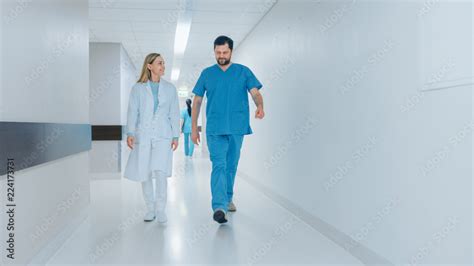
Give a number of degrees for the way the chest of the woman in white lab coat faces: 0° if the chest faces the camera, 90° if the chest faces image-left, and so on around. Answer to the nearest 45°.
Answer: approximately 0°

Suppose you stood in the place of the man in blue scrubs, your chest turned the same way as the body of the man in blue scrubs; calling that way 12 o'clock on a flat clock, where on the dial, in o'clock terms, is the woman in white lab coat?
The woman in white lab coat is roughly at 3 o'clock from the man in blue scrubs.

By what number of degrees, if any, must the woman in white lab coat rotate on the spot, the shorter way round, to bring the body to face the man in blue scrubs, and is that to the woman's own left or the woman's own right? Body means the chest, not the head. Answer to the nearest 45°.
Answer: approximately 90° to the woman's own left

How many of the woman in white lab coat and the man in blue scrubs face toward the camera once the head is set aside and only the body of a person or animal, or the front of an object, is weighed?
2
